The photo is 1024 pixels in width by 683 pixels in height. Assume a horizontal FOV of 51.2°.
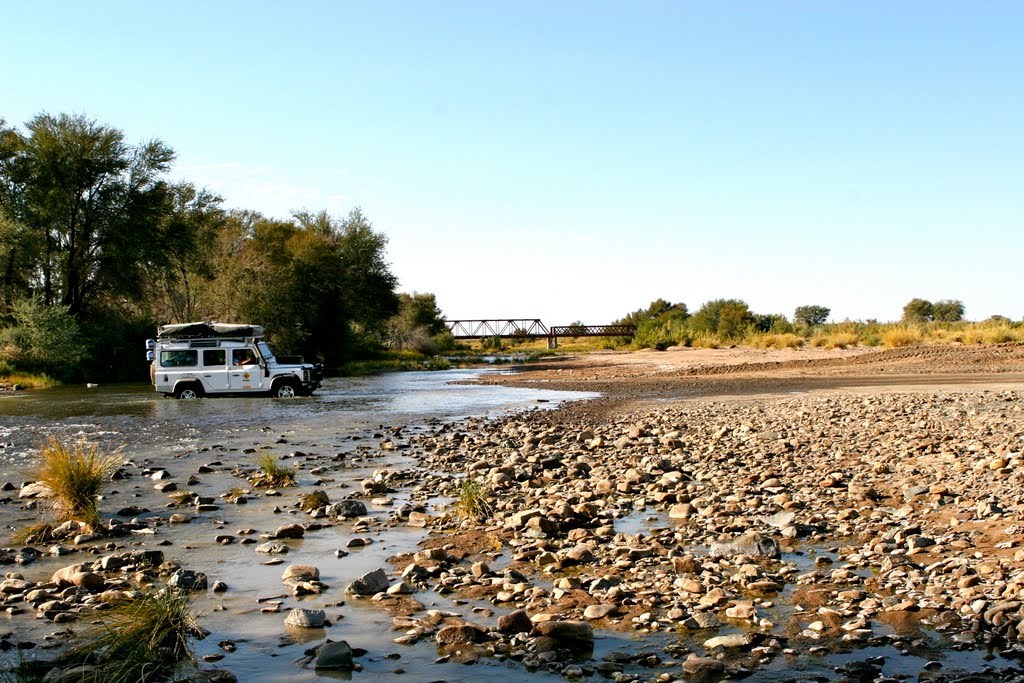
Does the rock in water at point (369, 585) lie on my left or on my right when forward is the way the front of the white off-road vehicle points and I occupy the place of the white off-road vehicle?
on my right

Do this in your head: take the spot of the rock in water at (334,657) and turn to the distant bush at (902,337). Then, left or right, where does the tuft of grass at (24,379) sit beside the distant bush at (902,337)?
left

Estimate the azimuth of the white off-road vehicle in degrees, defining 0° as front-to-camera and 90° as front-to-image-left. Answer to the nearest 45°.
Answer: approximately 270°

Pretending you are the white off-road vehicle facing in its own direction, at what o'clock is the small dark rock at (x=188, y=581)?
The small dark rock is roughly at 3 o'clock from the white off-road vehicle.

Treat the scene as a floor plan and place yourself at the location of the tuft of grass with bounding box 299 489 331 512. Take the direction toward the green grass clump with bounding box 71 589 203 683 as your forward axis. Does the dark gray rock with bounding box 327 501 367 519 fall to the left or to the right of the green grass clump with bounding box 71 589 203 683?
left

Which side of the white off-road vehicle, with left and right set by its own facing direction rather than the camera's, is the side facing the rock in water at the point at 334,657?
right

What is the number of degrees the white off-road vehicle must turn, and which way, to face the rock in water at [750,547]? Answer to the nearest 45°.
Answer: approximately 90° to its right

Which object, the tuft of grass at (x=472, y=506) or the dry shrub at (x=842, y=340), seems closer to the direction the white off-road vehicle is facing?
the dry shrub

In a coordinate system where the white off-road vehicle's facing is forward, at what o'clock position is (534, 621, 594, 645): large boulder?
The large boulder is roughly at 3 o'clock from the white off-road vehicle.

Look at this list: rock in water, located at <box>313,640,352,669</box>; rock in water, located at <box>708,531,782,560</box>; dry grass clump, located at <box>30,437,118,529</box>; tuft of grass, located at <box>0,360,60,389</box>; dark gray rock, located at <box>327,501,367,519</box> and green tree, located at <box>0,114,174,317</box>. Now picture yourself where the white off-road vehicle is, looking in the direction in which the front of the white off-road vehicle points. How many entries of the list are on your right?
4

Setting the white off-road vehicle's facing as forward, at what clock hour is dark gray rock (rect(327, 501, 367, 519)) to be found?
The dark gray rock is roughly at 3 o'clock from the white off-road vehicle.
